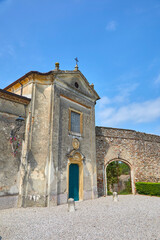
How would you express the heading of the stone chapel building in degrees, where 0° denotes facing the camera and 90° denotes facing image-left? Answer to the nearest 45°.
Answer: approximately 315°

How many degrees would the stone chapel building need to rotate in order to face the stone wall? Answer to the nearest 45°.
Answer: approximately 90° to its left
